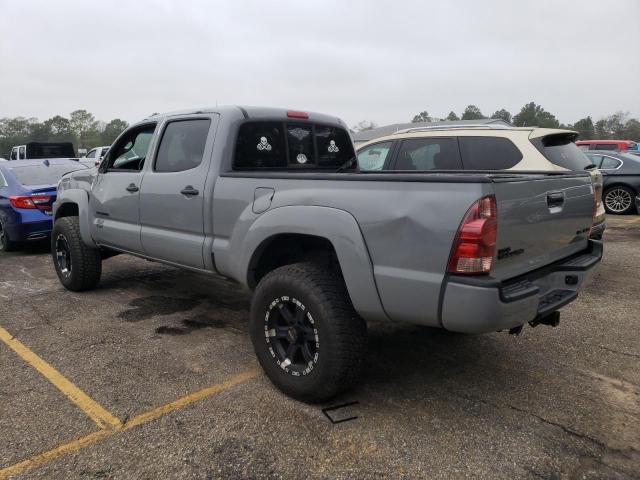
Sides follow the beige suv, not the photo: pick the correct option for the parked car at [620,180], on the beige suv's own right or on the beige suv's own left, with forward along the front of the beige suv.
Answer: on the beige suv's own right

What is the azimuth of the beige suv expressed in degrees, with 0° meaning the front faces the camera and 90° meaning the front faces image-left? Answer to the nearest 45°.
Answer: approximately 135°

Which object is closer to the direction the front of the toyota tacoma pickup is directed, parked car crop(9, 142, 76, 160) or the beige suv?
the parked car

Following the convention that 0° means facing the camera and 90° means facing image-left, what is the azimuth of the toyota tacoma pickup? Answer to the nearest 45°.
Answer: approximately 135°

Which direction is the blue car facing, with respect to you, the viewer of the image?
facing away from the viewer and to the left of the viewer

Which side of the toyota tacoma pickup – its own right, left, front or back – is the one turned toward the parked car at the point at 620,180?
right
